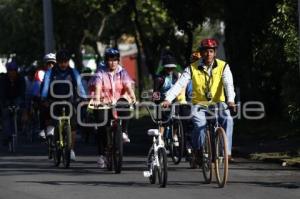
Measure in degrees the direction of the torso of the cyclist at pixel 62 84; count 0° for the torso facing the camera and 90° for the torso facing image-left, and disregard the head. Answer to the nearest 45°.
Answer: approximately 0°

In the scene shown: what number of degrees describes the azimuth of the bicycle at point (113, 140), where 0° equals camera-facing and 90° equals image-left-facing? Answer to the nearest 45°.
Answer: approximately 0°

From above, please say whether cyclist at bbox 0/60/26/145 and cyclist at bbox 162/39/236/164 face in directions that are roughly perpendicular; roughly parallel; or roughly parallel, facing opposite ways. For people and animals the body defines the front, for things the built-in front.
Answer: roughly parallel

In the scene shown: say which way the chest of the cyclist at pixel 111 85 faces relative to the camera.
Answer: toward the camera

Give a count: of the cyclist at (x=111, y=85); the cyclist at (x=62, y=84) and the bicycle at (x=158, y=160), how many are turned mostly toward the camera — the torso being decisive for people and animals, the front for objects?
3

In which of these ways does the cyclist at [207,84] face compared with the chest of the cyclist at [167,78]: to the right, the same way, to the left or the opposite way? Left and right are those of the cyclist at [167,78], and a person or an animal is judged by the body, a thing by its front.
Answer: the same way

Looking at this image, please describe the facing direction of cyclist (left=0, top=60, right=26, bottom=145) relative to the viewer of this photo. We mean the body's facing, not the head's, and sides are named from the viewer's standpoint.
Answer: facing the viewer

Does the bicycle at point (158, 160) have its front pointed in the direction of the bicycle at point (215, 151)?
no

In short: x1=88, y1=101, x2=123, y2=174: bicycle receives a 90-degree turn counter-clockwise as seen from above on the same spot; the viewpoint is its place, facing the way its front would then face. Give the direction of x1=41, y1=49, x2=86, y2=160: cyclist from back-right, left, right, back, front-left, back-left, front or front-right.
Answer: back-left

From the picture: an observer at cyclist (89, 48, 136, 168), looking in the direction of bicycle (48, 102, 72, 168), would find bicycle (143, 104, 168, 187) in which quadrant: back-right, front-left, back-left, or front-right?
back-left

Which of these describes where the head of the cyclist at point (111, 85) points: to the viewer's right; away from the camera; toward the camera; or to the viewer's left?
toward the camera

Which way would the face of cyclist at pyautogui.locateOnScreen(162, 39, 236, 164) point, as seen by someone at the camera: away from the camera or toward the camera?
toward the camera

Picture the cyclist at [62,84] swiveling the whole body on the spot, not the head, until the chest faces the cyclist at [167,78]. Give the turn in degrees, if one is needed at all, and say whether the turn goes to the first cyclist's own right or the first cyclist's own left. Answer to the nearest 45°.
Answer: approximately 90° to the first cyclist's own left

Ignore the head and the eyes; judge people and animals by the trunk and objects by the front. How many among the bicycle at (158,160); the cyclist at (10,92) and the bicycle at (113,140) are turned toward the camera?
3

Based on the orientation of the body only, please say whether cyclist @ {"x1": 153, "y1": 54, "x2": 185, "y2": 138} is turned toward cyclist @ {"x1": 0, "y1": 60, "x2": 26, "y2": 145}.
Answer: no

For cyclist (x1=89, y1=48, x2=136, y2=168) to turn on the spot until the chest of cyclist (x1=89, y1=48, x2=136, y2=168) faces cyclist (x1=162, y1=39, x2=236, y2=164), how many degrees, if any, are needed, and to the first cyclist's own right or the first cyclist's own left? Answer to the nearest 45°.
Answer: approximately 45° to the first cyclist's own left
